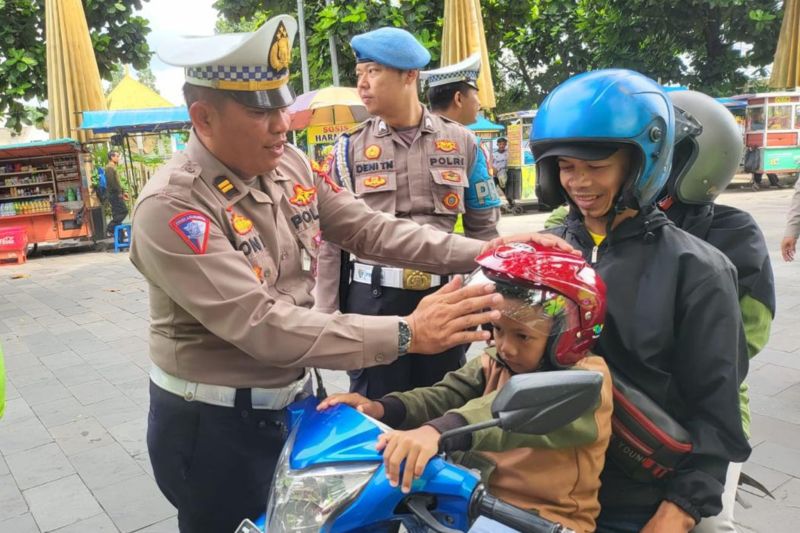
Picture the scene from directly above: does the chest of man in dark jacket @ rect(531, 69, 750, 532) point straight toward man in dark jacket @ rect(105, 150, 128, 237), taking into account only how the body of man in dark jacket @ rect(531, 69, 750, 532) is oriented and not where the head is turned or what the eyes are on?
no

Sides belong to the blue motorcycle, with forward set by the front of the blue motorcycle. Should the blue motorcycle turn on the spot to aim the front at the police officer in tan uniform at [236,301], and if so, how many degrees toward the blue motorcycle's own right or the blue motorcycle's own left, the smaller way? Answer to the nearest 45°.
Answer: approximately 90° to the blue motorcycle's own right

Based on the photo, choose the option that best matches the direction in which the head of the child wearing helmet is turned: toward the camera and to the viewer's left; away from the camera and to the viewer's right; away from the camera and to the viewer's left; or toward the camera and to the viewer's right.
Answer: toward the camera and to the viewer's left

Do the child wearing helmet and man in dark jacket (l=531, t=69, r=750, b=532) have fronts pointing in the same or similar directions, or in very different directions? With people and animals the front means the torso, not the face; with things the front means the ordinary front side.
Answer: same or similar directions

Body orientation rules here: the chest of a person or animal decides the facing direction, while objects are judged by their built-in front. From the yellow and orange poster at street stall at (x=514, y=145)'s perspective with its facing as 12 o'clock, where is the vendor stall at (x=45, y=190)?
The vendor stall is roughly at 2 o'clock from the yellow and orange poster at street stall.

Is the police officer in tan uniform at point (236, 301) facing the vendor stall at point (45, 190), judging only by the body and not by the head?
no

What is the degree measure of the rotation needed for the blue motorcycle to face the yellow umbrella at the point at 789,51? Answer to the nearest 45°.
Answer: approximately 180°

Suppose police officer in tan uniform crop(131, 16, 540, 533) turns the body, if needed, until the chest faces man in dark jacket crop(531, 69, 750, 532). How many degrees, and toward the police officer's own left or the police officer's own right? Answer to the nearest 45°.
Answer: approximately 45° to the police officer's own left

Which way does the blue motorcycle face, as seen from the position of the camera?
facing the viewer and to the left of the viewer

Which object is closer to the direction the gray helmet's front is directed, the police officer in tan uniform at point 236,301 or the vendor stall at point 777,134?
the police officer in tan uniform

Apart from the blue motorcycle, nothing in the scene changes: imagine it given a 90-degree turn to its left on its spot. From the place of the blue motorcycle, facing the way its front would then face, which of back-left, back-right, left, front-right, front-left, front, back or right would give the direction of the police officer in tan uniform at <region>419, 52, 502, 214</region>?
back-left

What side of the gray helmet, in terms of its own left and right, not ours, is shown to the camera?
left

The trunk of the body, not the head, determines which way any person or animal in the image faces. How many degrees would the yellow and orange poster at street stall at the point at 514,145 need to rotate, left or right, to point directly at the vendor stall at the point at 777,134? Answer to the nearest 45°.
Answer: approximately 90° to its left

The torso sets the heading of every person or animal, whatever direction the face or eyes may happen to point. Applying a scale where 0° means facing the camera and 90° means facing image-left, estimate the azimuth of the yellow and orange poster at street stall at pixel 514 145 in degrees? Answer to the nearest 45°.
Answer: approximately 0°

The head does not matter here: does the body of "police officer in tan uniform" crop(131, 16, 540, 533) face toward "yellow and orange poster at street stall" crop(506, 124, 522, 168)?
no
